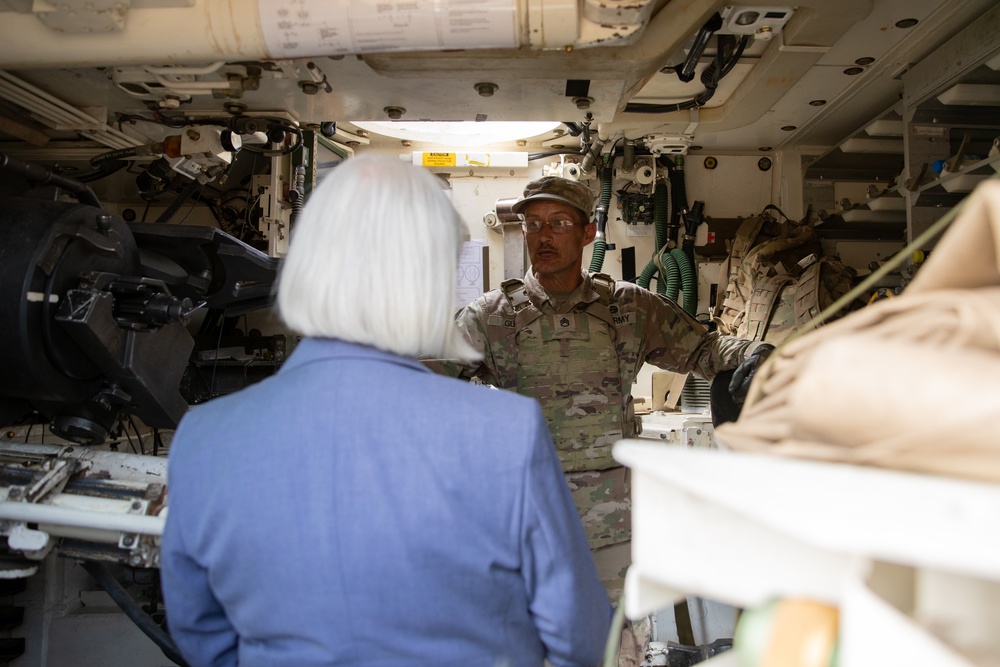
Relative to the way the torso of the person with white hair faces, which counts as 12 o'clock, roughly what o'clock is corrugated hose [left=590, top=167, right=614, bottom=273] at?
The corrugated hose is roughly at 1 o'clock from the person with white hair.

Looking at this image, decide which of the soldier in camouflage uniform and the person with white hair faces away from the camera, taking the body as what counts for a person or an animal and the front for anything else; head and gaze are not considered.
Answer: the person with white hair

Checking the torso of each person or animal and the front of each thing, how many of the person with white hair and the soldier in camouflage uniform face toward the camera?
1

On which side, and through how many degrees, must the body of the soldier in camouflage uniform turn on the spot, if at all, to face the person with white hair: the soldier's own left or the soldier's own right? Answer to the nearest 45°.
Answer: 0° — they already face them

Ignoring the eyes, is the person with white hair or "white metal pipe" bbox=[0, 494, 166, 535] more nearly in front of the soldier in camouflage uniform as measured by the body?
the person with white hair

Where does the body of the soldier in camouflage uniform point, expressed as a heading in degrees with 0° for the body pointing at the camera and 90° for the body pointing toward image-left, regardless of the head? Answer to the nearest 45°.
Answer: approximately 0°

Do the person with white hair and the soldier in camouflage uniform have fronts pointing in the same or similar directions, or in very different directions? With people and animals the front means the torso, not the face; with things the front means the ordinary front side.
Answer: very different directions

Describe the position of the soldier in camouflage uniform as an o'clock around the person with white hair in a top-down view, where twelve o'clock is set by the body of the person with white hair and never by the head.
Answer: The soldier in camouflage uniform is roughly at 1 o'clock from the person with white hair.

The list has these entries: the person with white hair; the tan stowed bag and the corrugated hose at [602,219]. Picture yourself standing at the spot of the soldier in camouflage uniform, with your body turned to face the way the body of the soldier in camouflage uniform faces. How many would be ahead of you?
2

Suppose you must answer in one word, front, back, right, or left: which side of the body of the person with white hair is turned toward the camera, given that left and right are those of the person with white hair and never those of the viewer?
back
